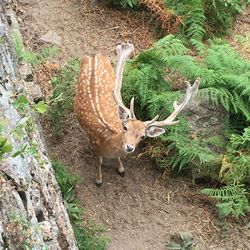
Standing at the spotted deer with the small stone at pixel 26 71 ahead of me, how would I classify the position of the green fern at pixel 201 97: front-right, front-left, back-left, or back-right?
back-right

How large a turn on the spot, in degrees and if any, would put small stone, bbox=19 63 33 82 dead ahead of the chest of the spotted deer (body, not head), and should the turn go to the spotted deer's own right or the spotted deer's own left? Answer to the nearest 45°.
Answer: approximately 135° to the spotted deer's own right

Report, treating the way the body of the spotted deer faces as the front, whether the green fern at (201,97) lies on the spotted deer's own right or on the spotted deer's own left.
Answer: on the spotted deer's own left

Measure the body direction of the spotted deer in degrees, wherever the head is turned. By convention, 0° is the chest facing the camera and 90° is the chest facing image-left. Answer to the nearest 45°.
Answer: approximately 0°

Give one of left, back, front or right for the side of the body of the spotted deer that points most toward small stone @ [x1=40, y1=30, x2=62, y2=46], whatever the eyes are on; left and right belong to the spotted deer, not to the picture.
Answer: back

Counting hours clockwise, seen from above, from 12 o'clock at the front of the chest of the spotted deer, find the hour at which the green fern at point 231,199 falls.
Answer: The green fern is roughly at 10 o'clock from the spotted deer.
